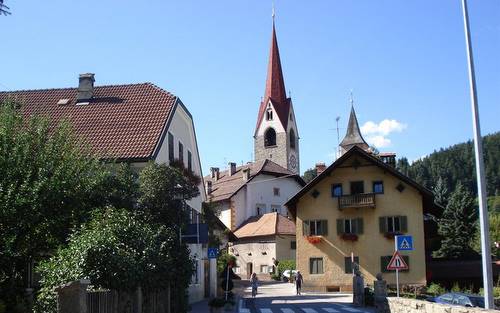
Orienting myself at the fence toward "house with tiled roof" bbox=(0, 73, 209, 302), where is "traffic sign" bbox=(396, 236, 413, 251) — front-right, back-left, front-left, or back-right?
front-right

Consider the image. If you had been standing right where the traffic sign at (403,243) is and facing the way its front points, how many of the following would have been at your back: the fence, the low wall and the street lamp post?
0

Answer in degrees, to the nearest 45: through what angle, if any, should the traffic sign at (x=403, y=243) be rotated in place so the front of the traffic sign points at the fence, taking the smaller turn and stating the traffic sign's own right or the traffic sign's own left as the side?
approximately 45° to the traffic sign's own right

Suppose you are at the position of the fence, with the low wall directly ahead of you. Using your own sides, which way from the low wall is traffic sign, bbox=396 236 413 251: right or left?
left

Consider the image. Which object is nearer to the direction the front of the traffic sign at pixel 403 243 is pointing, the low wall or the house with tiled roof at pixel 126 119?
the low wall

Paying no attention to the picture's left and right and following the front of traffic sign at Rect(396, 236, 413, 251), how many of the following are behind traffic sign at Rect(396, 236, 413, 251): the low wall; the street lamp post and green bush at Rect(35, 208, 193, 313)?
0

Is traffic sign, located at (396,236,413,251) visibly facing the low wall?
yes

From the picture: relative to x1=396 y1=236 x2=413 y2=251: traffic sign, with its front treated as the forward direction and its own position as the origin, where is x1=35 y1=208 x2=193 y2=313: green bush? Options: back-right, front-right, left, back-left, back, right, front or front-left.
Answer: front-right

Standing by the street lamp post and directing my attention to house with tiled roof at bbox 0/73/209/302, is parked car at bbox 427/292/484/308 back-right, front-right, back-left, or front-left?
front-right

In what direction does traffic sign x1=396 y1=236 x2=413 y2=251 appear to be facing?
toward the camera

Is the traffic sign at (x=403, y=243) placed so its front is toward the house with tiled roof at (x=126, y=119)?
no

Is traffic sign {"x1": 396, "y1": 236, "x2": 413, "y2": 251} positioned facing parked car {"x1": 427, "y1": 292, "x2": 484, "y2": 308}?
no

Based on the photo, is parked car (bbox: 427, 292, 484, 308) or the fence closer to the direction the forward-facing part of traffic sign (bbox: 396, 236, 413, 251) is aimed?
the fence

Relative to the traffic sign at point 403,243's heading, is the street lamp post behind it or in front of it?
in front

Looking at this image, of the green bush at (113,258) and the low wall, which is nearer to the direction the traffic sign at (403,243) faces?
the low wall
